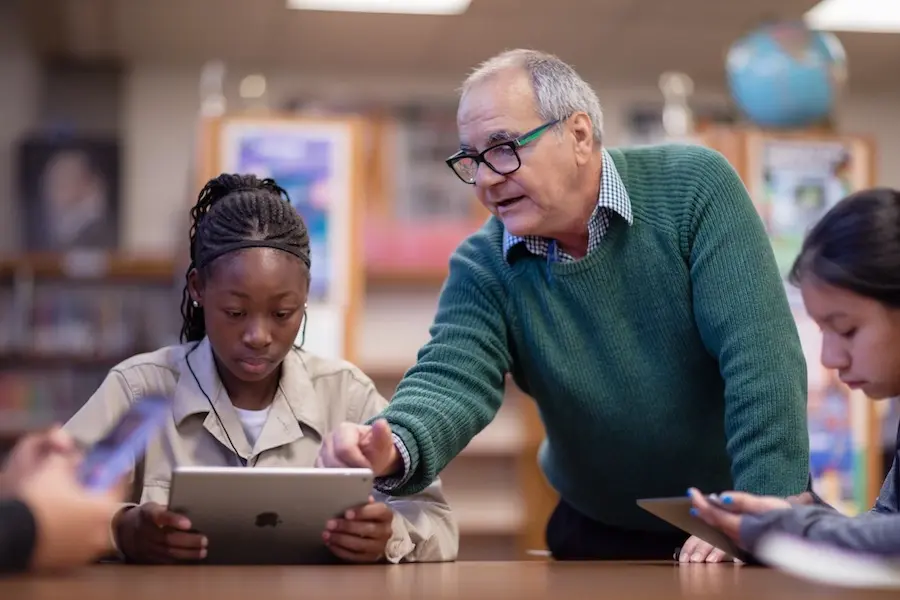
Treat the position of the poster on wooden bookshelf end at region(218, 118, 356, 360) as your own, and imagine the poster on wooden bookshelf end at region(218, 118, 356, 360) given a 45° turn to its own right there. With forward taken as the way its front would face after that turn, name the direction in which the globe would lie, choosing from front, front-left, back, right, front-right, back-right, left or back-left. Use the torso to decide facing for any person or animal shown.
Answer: back-left

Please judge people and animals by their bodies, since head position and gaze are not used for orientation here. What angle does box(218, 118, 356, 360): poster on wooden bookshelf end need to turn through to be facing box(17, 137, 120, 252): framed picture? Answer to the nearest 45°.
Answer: approximately 135° to its right

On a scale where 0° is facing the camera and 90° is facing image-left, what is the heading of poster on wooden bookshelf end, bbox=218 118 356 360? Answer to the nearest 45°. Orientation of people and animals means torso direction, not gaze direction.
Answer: approximately 0°

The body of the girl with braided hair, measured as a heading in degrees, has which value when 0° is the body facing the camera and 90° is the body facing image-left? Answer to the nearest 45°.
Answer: approximately 0°

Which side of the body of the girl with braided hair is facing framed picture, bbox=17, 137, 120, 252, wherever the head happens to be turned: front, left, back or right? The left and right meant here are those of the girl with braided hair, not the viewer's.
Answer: back
